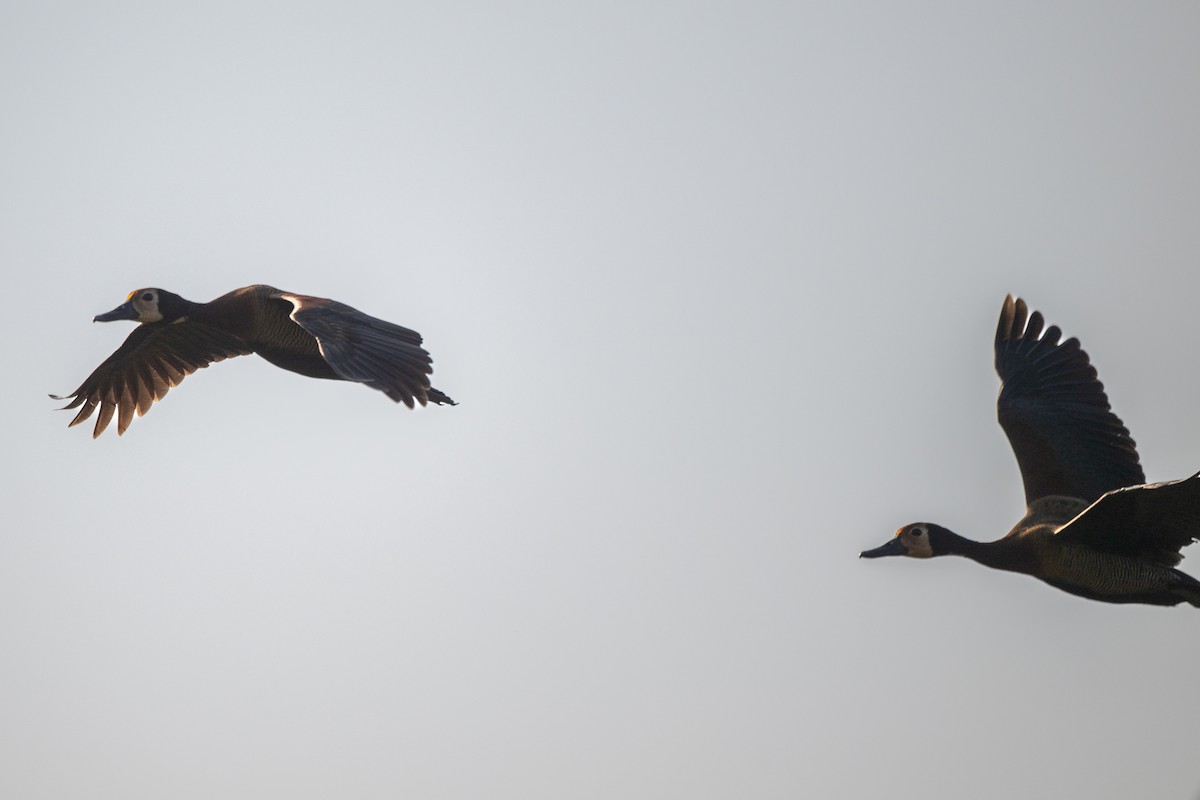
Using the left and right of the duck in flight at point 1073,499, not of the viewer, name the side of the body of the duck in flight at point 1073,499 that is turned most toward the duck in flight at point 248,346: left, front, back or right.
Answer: front

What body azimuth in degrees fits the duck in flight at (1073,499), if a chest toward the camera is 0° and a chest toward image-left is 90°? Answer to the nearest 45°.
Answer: approximately 90°
